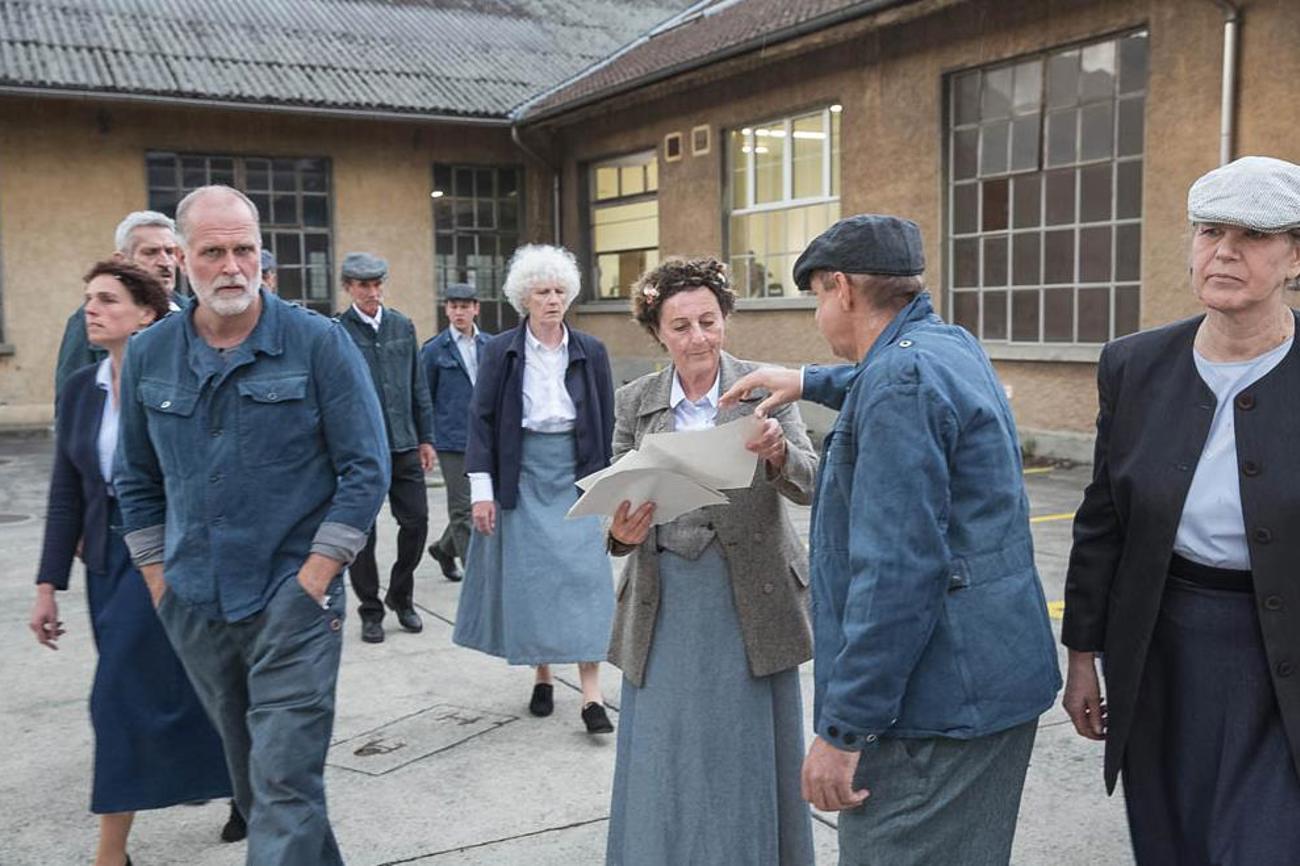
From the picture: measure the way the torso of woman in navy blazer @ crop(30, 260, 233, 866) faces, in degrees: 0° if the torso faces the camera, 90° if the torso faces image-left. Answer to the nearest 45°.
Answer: approximately 45°

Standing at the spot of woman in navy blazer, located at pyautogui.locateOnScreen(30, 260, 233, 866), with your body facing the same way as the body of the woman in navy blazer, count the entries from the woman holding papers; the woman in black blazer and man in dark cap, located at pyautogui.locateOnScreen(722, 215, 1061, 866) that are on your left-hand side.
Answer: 3

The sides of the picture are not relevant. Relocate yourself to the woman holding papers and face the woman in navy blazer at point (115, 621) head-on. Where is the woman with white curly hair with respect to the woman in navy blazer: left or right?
right

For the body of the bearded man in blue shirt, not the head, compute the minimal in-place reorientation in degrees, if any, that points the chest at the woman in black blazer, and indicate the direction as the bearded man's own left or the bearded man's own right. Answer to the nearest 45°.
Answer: approximately 45° to the bearded man's own left

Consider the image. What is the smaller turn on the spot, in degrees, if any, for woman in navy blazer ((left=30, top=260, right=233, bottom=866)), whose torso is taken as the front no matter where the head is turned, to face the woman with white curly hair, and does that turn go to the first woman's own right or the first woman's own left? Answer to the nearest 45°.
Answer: approximately 180°

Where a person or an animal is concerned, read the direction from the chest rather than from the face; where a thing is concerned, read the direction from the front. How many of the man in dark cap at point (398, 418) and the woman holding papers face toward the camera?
2

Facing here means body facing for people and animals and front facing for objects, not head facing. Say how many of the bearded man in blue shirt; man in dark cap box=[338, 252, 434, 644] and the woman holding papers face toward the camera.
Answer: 3

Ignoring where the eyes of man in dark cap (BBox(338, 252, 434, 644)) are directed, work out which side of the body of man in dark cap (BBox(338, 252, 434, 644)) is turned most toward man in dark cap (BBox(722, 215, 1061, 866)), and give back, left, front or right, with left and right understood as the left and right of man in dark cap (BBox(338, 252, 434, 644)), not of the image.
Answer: front

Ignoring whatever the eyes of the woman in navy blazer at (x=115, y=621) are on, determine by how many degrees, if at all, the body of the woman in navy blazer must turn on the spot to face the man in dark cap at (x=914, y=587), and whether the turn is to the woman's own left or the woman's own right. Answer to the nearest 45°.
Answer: approximately 90° to the woman's own left

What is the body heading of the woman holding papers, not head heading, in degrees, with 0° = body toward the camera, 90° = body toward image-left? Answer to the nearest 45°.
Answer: approximately 0°

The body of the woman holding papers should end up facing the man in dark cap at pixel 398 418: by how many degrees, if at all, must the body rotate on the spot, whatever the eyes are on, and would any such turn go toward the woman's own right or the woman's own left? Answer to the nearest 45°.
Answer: approximately 135° to the woman's own right

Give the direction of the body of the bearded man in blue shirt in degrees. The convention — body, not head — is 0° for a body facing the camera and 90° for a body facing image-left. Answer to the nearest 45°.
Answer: approximately 0°
